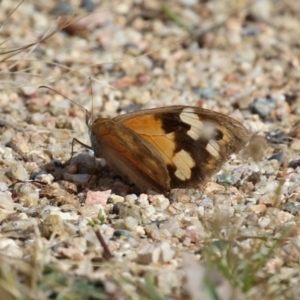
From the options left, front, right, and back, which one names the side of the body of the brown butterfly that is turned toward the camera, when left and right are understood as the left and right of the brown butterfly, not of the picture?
left
